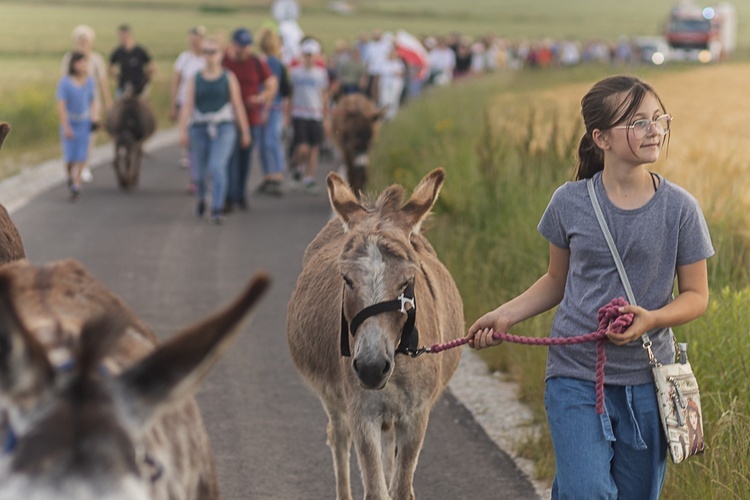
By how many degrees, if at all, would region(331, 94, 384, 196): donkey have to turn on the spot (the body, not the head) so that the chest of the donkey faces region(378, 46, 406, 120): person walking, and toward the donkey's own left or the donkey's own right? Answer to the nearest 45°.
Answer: approximately 180°

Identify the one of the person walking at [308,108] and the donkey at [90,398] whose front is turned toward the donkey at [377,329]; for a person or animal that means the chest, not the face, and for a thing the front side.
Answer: the person walking

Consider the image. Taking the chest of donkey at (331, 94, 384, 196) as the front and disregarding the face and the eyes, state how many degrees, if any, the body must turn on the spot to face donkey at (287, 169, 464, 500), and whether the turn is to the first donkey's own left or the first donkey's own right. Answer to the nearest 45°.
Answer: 0° — it already faces it

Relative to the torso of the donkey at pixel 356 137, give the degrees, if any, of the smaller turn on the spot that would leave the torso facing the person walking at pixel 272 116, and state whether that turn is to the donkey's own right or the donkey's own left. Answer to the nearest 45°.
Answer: approximately 135° to the donkey's own right
